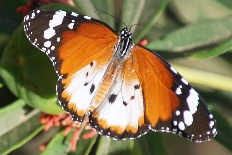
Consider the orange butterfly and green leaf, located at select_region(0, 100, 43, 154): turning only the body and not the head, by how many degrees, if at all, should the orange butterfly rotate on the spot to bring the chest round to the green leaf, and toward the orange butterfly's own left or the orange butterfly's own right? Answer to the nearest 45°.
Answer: approximately 135° to the orange butterfly's own left

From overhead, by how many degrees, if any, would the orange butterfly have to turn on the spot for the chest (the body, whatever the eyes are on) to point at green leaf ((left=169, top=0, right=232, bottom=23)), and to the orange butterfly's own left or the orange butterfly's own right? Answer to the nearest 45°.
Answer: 0° — it already faces it

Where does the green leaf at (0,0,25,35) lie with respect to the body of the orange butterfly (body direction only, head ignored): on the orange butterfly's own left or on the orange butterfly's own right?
on the orange butterfly's own left

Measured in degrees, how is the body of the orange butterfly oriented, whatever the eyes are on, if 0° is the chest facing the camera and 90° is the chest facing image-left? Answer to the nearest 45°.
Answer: approximately 225°
